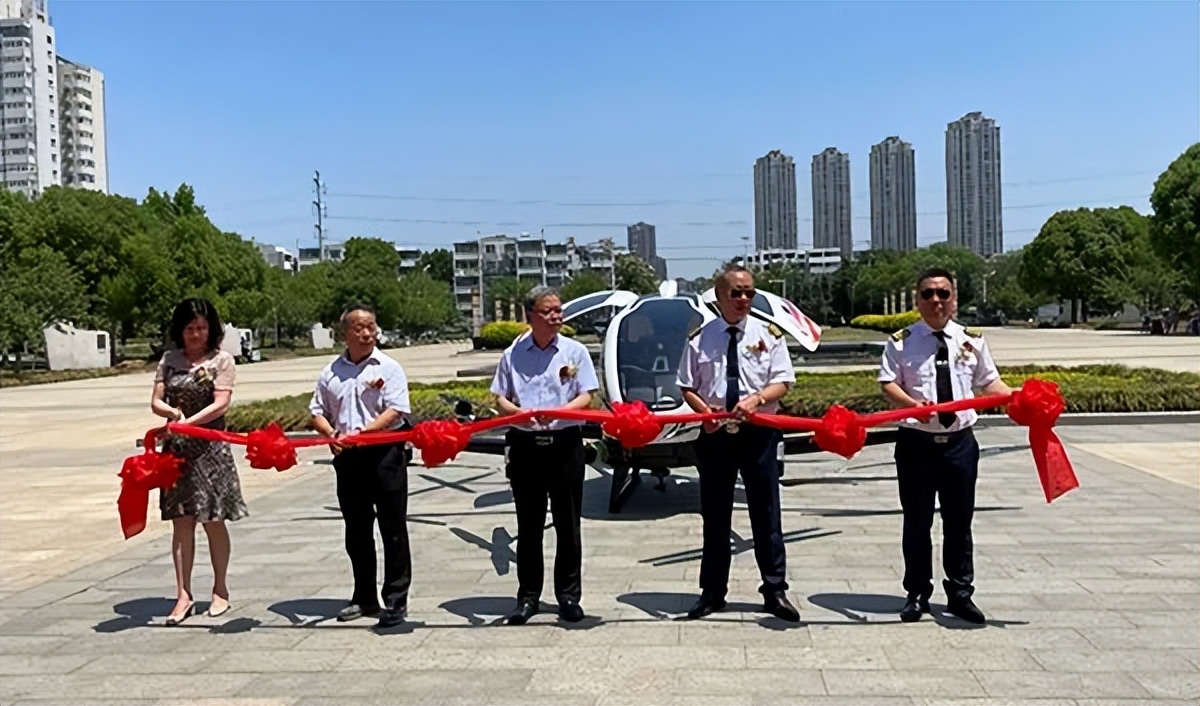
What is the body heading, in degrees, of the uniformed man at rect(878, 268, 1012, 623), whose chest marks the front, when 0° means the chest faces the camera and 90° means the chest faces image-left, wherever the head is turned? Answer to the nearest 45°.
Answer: approximately 0°

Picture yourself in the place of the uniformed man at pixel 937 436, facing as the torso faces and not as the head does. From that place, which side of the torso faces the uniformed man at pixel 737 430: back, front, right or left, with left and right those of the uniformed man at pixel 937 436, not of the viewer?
right

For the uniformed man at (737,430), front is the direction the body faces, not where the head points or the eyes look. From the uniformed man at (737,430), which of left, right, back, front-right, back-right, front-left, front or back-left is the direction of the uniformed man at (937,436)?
left

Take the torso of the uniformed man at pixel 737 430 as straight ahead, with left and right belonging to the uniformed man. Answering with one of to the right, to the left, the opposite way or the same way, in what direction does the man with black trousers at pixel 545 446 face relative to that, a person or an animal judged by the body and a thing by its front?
the same way

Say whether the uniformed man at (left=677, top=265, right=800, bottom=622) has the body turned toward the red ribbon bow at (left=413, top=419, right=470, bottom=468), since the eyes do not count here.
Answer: no

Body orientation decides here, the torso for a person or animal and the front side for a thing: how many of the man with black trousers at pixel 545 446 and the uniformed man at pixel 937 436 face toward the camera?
2

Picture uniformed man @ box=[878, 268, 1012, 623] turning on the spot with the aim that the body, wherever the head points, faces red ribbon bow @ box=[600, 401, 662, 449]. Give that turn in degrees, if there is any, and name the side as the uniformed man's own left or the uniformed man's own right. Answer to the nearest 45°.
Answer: approximately 90° to the uniformed man's own right

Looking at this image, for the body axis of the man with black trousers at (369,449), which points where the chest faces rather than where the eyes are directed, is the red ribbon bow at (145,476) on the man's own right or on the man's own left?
on the man's own right

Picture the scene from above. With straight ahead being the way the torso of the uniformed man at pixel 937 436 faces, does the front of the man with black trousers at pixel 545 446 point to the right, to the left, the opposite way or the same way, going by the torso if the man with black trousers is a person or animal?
the same way

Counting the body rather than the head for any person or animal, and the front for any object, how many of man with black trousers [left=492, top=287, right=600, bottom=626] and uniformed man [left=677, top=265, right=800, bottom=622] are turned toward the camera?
2

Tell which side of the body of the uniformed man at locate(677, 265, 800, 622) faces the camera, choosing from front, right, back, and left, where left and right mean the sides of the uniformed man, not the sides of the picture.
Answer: front

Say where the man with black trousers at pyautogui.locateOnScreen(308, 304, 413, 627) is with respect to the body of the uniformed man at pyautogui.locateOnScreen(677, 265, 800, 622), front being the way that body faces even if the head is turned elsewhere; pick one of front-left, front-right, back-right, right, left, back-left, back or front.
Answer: right

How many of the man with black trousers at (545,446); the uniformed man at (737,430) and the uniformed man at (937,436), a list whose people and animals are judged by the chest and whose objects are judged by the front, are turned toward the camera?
3

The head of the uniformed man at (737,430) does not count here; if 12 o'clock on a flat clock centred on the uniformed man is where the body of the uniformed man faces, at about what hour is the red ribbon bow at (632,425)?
The red ribbon bow is roughly at 3 o'clock from the uniformed man.

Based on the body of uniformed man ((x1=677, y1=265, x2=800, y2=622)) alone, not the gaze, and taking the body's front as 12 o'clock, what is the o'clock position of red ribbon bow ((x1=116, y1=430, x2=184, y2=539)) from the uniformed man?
The red ribbon bow is roughly at 3 o'clock from the uniformed man.

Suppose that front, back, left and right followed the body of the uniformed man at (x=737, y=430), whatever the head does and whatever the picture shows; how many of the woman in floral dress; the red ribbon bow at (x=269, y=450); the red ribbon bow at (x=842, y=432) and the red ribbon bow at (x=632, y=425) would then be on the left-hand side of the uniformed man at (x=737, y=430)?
1

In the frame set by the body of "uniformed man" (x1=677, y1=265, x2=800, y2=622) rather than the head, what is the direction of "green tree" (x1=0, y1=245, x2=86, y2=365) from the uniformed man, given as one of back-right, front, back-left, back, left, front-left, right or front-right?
back-right

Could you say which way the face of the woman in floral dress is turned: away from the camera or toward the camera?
toward the camera

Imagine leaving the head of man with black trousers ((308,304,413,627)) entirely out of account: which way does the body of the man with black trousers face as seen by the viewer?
toward the camera
